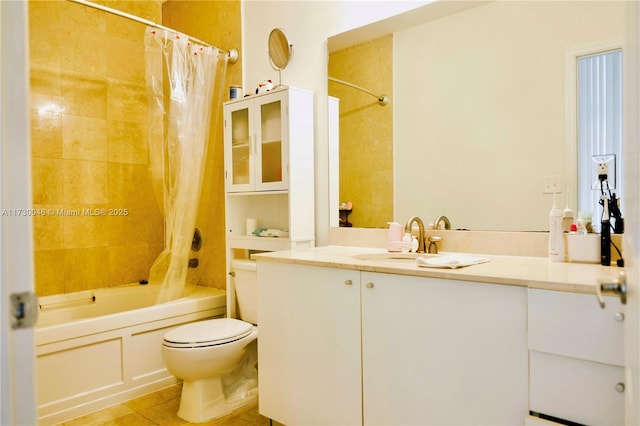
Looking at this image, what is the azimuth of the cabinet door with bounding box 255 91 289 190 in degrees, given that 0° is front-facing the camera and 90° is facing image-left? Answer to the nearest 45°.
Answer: approximately 45°

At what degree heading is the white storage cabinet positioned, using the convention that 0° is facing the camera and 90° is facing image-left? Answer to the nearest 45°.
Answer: approximately 45°

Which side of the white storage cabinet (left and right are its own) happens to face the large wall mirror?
left

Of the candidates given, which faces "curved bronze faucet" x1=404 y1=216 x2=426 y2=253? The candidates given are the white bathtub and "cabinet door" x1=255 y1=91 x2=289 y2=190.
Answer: the white bathtub

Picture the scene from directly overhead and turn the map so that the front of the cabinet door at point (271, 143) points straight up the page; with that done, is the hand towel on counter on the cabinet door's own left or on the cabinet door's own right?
on the cabinet door's own left

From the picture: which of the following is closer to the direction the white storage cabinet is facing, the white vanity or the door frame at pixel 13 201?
the door frame

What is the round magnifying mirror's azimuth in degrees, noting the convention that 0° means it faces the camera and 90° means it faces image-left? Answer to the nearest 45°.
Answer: approximately 45°

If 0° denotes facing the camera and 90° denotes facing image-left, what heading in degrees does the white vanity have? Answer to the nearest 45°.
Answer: approximately 45°

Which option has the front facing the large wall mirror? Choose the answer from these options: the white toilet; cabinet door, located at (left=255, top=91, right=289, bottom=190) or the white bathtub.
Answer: the white bathtub
